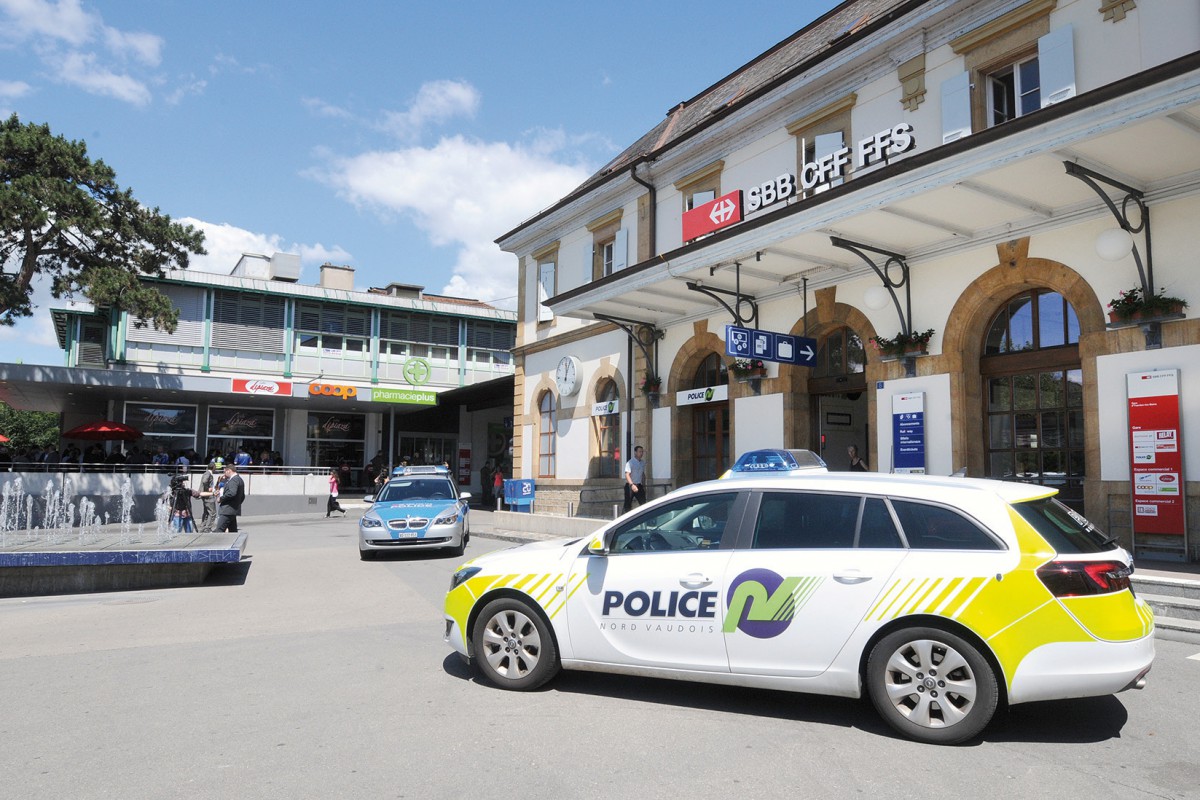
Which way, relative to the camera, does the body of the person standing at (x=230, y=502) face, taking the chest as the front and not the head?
to the viewer's left

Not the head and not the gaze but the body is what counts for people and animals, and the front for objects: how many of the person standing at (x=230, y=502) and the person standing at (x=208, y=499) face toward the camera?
0

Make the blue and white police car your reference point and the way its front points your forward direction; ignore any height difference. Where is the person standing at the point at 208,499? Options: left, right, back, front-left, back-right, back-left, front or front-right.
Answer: back-right

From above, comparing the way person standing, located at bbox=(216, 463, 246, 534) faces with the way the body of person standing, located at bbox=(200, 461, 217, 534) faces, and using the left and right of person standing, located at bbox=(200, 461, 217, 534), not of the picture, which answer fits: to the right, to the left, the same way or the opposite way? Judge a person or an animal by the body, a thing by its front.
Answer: the opposite way

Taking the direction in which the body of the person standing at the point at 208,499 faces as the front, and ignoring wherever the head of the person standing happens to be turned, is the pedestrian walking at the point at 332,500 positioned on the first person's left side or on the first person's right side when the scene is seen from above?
on the first person's left side

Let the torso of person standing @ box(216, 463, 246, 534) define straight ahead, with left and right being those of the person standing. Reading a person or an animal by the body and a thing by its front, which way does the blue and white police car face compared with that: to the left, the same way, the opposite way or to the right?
to the left

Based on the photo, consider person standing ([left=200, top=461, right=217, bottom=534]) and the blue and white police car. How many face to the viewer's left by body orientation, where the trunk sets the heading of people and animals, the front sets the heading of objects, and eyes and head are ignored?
0

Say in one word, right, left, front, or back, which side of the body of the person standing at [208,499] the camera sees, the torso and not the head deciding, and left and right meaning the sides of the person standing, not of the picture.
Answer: right

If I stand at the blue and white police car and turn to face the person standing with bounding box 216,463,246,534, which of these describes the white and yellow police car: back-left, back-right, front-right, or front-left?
back-left
